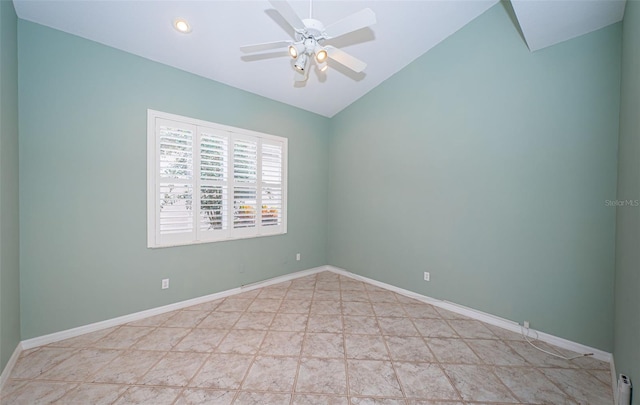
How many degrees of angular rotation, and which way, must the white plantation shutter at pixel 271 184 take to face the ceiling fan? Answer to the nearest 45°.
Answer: approximately 45° to its right

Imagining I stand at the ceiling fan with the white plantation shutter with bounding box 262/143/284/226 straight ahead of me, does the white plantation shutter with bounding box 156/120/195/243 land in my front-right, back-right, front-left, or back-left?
front-left

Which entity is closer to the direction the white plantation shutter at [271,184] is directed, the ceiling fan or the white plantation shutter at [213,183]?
the ceiling fan

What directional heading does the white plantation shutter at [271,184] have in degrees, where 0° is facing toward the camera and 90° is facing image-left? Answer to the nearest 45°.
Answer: approximately 315°

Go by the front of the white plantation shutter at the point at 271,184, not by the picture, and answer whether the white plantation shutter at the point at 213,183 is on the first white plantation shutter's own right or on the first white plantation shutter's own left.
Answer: on the first white plantation shutter's own right

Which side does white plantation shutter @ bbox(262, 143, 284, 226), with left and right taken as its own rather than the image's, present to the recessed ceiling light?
right

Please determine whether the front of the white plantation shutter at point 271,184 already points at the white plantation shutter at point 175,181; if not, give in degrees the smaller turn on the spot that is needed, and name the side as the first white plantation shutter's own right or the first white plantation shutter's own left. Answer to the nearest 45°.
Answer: approximately 90° to the first white plantation shutter's own right
